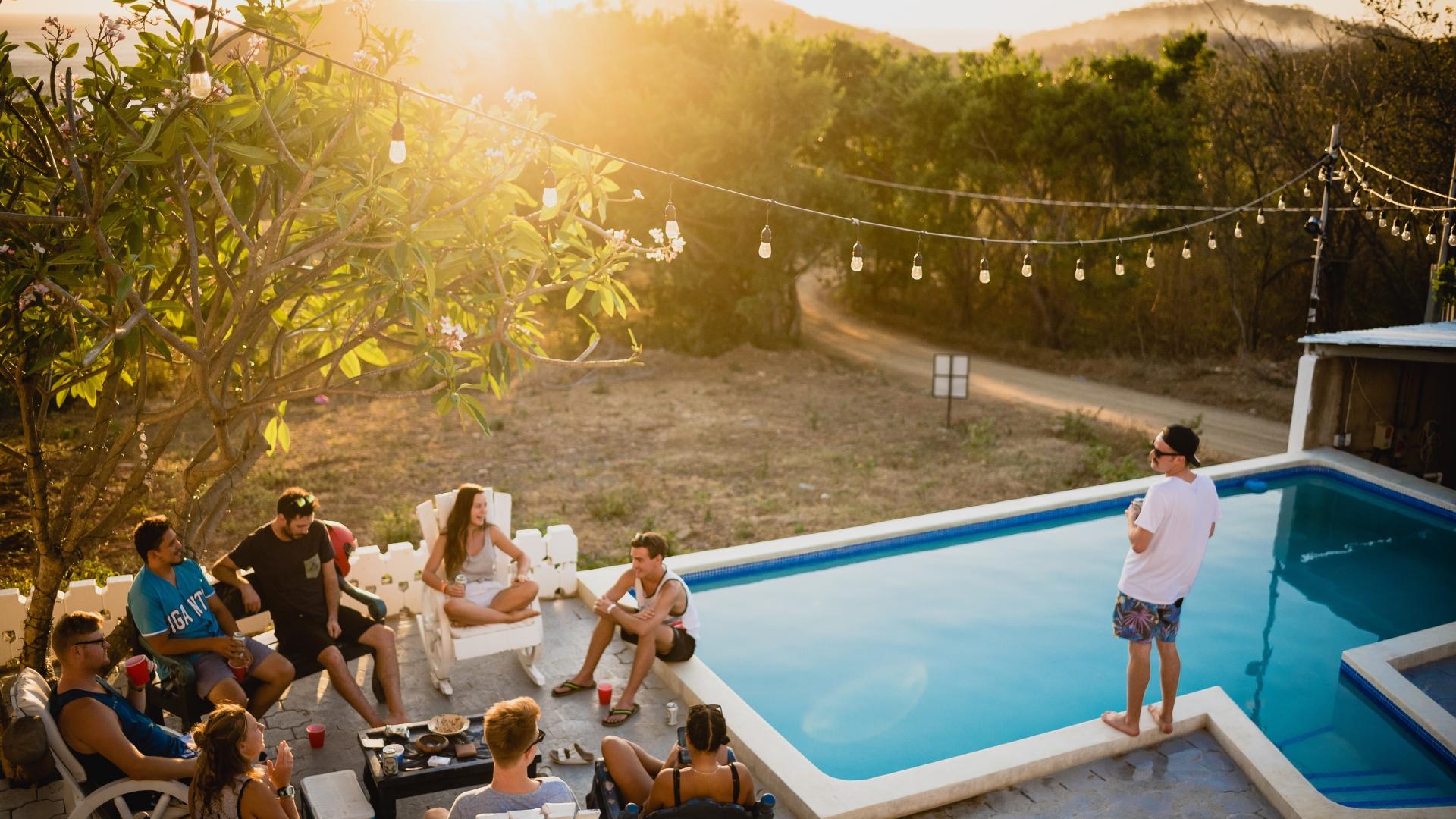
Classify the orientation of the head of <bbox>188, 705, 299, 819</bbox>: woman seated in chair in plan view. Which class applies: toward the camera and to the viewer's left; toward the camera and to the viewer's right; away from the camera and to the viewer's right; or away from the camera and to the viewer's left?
away from the camera and to the viewer's right

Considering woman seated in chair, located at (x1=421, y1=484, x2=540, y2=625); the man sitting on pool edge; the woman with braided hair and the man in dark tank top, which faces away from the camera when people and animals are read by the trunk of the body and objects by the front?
the woman with braided hair

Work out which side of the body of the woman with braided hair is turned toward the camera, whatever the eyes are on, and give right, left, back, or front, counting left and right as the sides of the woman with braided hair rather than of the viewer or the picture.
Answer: back

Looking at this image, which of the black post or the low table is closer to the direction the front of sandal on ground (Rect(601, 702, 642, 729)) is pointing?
the low table

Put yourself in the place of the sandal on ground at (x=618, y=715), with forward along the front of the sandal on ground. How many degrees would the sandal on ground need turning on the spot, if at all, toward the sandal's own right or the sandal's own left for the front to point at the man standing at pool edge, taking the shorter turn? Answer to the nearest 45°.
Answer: approximately 135° to the sandal's own left

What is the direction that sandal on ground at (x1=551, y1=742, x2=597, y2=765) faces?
to the viewer's left

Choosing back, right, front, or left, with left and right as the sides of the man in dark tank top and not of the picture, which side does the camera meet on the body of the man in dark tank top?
right

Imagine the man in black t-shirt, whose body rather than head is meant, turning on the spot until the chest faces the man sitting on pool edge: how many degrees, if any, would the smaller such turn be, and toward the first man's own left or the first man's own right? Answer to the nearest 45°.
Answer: approximately 45° to the first man's own left
